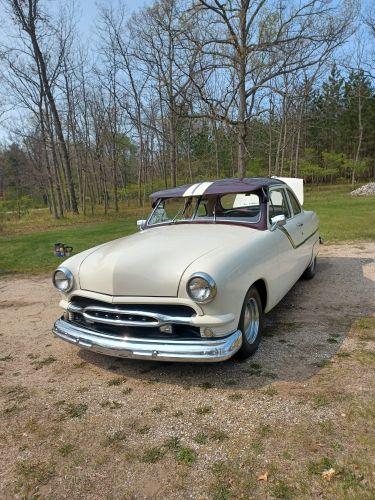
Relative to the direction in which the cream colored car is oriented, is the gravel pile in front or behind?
behind

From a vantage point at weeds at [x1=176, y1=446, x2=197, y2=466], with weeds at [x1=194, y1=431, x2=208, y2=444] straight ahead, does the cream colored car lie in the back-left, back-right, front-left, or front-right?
front-left

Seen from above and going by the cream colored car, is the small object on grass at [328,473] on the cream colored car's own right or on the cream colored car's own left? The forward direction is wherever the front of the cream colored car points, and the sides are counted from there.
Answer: on the cream colored car's own left

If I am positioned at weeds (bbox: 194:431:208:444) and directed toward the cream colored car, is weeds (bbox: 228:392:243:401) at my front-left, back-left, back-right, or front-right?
front-right

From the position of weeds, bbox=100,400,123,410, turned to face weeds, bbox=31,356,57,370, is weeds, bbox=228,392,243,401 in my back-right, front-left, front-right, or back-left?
back-right

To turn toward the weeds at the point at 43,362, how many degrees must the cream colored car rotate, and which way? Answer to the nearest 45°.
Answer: approximately 45° to its right

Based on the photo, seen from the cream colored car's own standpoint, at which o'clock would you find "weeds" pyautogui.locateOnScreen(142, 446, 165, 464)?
The weeds is roughly at 11 o'clock from the cream colored car.

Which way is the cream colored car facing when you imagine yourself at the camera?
facing the viewer and to the left of the viewer

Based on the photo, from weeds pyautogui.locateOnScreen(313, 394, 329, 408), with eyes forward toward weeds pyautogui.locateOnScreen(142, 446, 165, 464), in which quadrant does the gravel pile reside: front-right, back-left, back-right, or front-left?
back-right

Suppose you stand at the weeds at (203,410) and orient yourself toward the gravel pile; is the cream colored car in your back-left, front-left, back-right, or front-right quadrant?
front-left

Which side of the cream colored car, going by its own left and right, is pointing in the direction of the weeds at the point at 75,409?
front

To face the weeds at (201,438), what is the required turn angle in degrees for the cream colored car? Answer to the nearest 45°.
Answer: approximately 45° to its left
